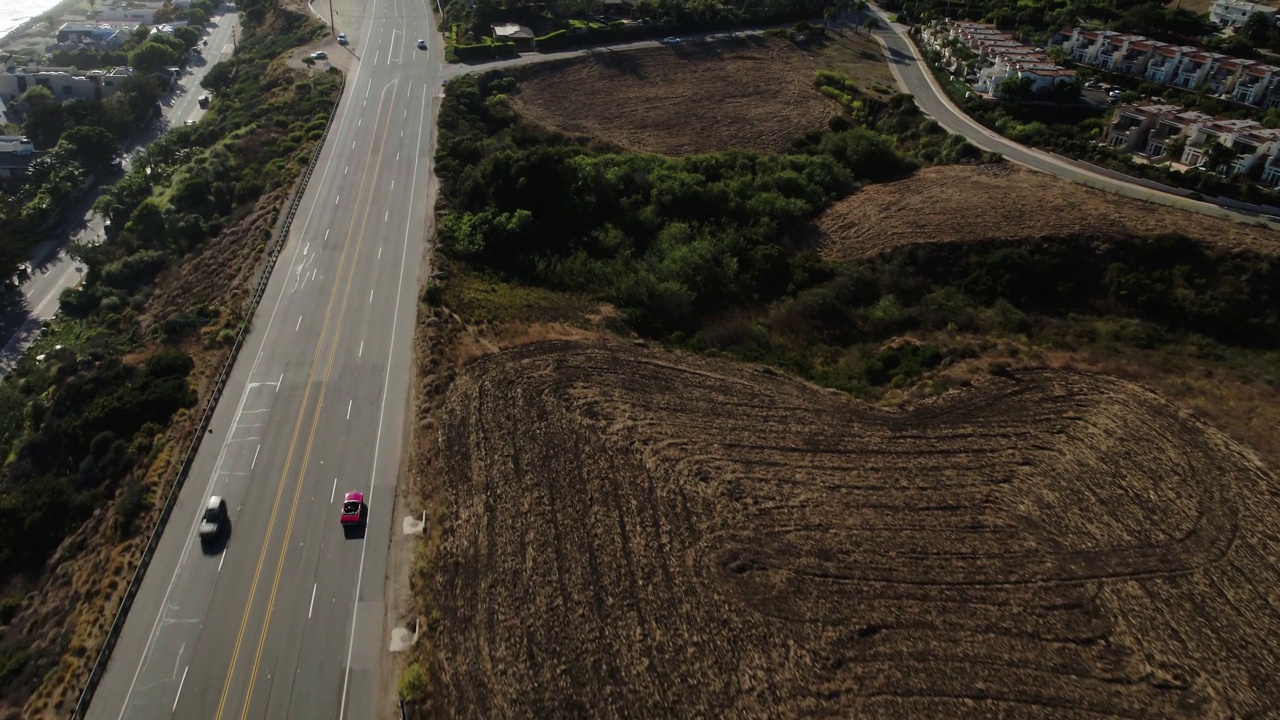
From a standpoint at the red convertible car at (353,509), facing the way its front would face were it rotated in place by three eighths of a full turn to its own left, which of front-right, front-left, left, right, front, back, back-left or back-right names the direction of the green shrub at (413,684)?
front-left

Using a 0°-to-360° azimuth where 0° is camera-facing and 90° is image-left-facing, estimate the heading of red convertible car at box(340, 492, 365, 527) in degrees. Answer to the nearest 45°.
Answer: approximately 180°

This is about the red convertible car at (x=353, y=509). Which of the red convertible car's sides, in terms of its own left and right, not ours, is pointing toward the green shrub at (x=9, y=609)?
left

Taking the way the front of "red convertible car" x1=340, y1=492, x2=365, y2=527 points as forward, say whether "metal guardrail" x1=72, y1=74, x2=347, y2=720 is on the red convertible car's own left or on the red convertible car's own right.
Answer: on the red convertible car's own left
